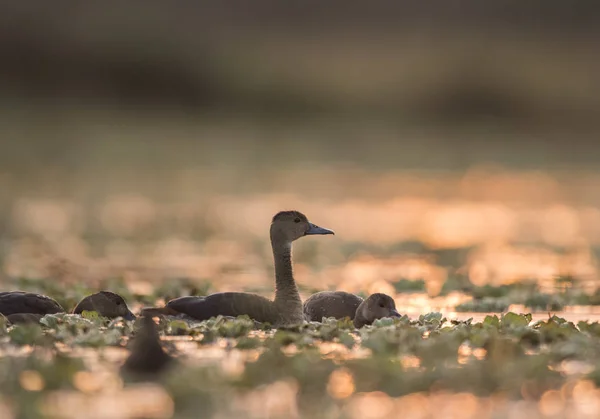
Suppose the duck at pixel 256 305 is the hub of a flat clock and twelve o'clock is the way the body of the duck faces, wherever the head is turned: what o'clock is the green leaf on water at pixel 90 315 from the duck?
The green leaf on water is roughly at 6 o'clock from the duck.

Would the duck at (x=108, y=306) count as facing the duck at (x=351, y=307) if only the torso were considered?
yes

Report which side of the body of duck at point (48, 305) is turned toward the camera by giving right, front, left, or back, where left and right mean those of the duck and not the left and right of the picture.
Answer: right

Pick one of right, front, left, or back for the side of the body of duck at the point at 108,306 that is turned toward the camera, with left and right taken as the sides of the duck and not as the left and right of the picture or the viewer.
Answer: right

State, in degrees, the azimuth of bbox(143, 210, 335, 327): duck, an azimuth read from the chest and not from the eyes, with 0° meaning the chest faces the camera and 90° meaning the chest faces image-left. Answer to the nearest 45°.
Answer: approximately 270°

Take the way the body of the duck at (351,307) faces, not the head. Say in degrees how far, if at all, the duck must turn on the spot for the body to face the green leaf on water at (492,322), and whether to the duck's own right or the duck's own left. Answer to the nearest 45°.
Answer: approximately 45° to the duck's own right

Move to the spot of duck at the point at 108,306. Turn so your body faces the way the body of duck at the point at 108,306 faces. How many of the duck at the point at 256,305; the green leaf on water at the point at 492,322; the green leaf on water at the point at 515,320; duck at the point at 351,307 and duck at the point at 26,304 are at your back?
1

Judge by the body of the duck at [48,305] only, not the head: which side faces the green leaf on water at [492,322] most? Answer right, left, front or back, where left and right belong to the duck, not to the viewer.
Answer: front

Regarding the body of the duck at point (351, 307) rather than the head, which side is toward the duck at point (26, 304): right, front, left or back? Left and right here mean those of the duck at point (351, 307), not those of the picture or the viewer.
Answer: back

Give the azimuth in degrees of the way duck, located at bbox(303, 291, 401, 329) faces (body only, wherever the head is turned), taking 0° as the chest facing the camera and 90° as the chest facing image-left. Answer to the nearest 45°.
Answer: approximately 270°
